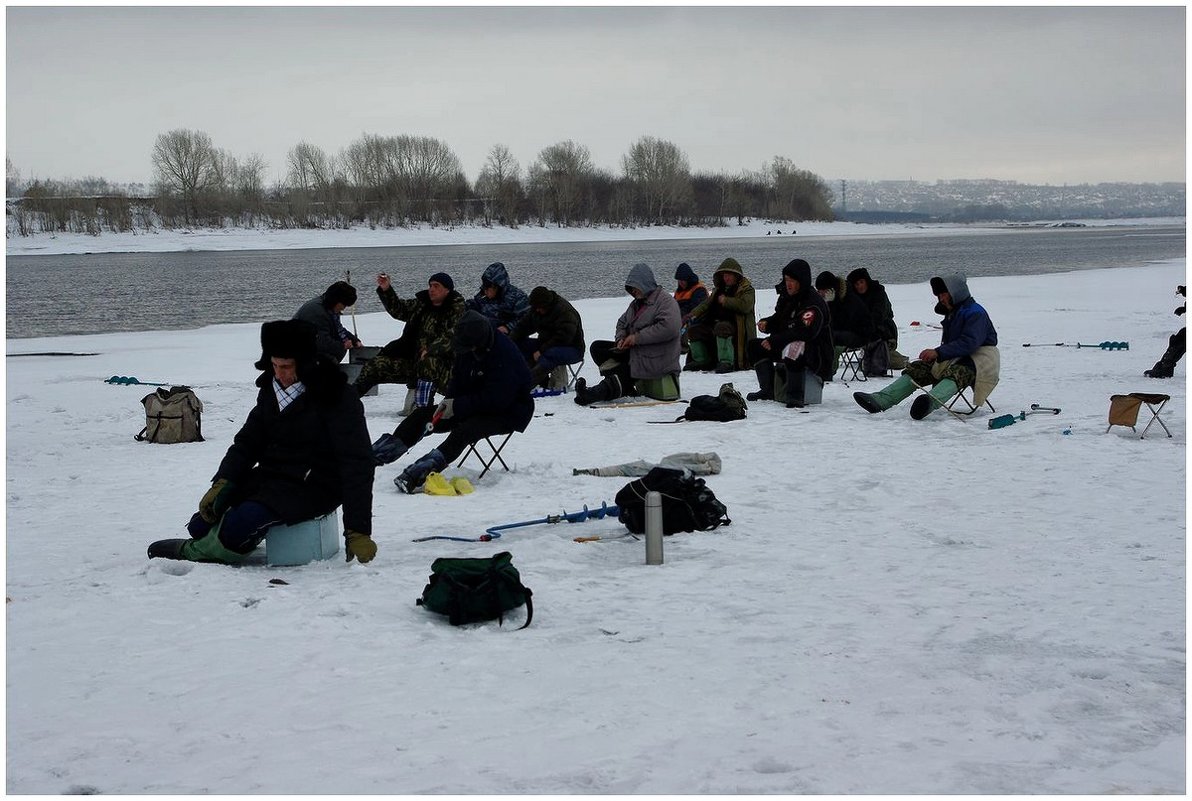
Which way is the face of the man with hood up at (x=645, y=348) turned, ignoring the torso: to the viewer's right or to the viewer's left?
to the viewer's left

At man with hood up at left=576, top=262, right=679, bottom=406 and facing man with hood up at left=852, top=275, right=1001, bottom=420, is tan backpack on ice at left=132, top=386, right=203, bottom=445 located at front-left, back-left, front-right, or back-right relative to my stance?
back-right

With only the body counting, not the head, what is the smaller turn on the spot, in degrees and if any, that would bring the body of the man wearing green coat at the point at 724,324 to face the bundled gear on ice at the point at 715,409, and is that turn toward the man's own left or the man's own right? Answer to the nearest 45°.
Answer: approximately 45° to the man's own left

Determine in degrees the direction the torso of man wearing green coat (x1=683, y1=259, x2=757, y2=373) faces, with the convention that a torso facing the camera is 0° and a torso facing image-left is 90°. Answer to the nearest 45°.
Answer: approximately 45°

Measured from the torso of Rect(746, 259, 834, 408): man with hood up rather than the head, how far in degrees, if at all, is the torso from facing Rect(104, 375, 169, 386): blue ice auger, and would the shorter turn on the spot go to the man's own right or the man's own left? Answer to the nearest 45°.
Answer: approximately 45° to the man's own right

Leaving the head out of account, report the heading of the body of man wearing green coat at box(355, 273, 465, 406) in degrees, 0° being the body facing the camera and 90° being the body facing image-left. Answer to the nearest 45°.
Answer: approximately 45°

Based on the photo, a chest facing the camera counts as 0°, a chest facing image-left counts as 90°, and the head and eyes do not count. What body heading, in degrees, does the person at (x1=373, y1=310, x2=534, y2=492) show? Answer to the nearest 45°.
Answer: approximately 45°

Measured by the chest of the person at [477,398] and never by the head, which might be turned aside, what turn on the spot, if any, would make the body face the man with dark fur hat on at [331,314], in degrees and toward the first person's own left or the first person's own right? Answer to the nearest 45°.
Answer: approximately 135° to the first person's own right
